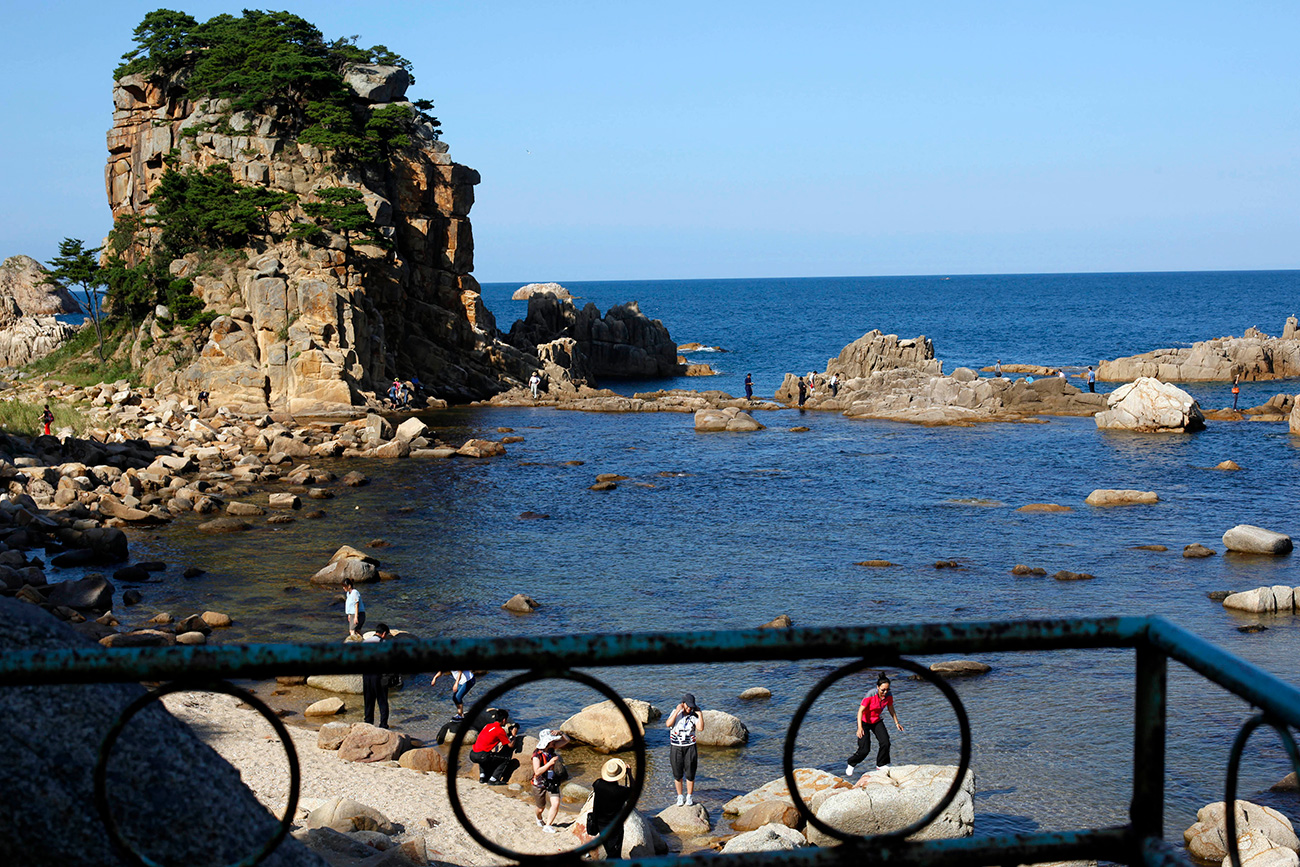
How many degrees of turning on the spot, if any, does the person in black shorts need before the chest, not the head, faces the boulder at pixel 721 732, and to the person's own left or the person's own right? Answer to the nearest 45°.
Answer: approximately 180°

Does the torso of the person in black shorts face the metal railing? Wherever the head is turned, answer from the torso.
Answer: yes

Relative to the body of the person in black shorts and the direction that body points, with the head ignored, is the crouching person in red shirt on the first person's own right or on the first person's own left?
on the first person's own right

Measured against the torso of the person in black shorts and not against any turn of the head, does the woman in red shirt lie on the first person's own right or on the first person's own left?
on the first person's own left

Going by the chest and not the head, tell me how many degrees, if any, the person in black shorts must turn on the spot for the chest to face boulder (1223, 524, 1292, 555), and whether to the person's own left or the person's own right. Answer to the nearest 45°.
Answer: approximately 135° to the person's own left

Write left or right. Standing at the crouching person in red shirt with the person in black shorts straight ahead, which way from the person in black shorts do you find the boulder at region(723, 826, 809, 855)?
right

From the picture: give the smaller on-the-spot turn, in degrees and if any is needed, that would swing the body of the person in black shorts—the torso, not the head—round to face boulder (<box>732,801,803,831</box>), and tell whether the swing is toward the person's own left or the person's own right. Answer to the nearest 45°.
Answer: approximately 45° to the person's own left

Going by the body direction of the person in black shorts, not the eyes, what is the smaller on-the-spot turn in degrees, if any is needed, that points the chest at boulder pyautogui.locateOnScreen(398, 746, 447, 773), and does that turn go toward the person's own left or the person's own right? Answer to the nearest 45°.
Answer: approximately 90° to the person's own right

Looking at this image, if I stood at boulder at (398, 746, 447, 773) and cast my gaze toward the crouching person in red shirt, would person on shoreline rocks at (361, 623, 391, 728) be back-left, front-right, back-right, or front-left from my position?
back-left

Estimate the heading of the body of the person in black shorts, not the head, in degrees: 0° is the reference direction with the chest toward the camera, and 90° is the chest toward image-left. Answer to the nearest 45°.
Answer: approximately 0°

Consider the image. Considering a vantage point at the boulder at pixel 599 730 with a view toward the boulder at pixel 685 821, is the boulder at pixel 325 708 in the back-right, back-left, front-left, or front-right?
back-right
